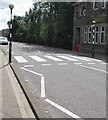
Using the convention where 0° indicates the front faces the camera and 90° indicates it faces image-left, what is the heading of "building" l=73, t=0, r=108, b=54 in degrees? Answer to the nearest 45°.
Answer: approximately 45°
